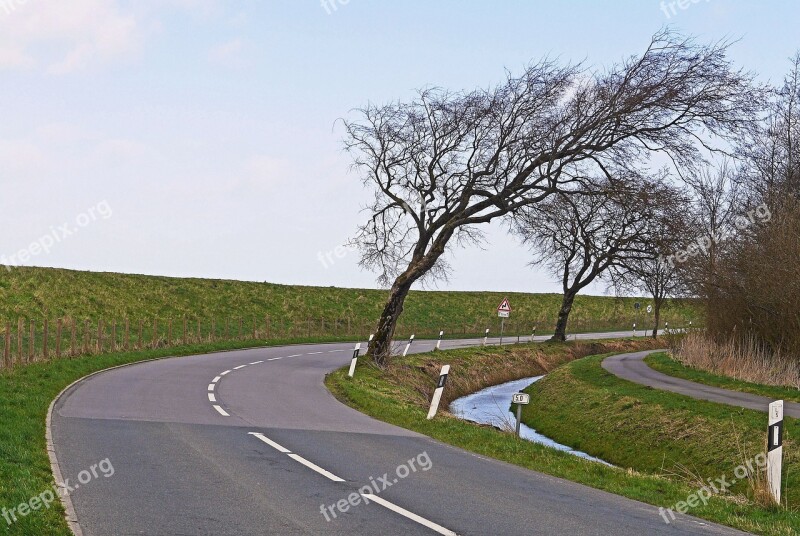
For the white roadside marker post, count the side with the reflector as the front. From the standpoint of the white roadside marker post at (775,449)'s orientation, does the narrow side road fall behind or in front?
behind

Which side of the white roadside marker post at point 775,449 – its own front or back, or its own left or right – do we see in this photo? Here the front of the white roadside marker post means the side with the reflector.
front
